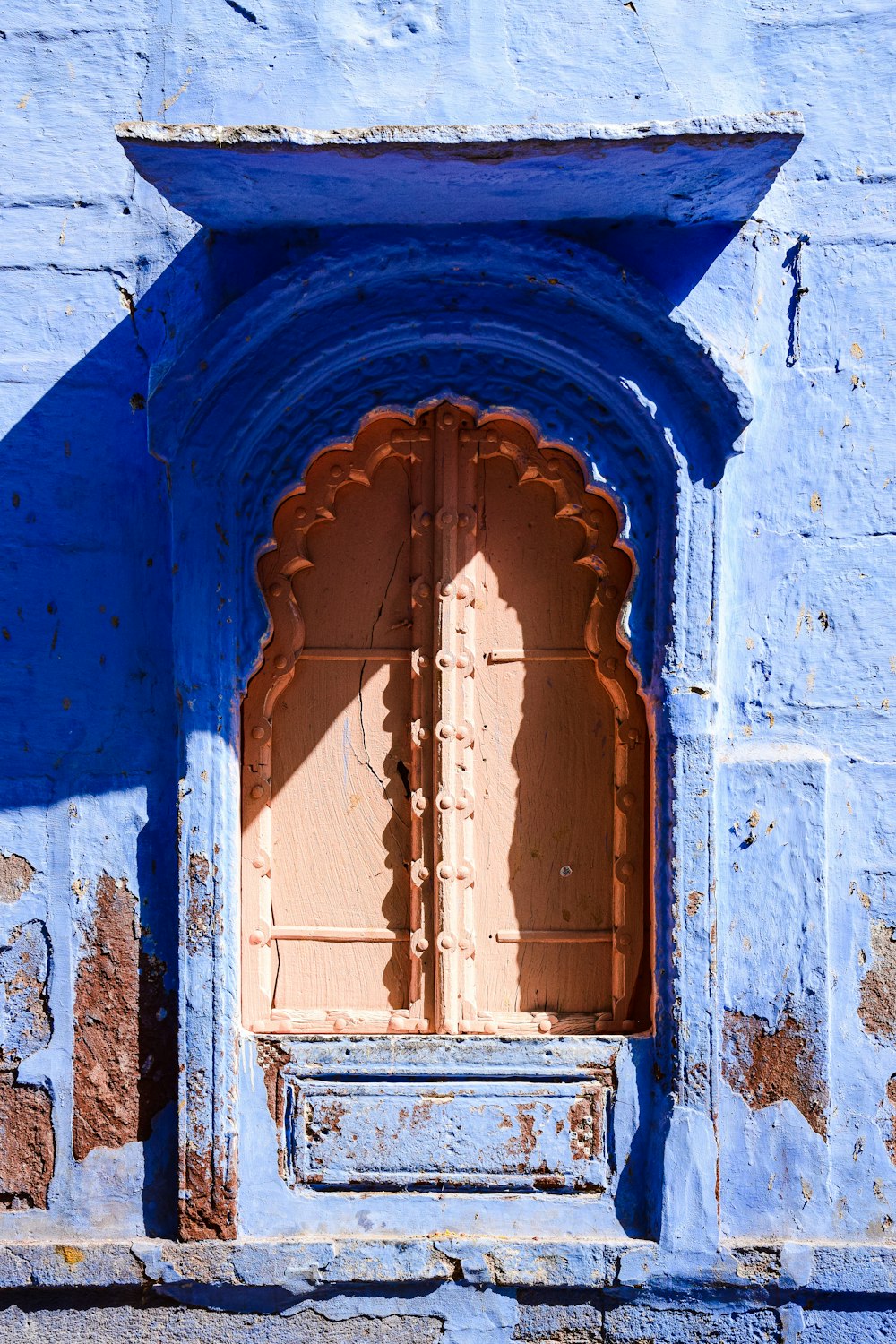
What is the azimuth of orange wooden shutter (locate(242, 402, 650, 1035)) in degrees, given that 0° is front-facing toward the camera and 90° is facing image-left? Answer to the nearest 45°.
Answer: approximately 0°
